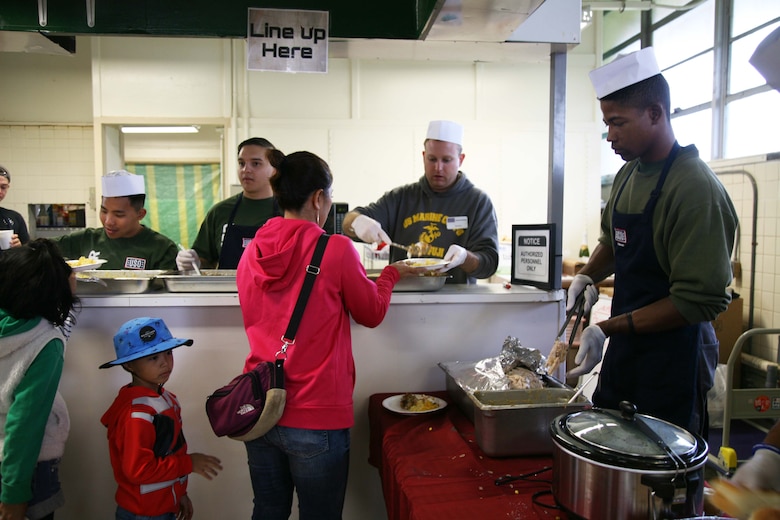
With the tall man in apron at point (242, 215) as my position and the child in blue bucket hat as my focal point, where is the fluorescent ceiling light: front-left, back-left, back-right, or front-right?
back-right

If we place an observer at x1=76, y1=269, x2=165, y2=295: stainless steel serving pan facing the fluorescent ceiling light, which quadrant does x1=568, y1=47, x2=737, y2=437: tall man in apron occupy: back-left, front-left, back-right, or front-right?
back-right

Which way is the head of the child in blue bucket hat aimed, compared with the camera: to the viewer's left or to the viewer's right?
to the viewer's right

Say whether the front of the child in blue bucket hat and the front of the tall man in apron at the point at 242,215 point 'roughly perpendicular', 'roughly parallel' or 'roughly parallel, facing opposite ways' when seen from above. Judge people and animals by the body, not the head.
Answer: roughly perpendicular

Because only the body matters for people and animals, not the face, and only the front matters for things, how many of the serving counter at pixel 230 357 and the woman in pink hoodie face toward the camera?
1

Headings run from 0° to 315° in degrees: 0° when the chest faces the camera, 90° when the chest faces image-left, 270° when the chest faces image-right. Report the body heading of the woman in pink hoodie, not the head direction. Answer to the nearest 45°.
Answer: approximately 225°

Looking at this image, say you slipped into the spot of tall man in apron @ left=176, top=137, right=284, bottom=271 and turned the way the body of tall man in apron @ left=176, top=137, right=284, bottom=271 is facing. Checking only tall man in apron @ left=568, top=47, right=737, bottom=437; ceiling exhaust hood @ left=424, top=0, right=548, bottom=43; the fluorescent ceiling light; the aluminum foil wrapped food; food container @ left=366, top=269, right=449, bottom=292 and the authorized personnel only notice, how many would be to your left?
5

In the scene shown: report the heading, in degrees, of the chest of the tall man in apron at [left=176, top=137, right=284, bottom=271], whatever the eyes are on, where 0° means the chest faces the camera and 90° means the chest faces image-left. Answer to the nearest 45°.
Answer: approximately 45°

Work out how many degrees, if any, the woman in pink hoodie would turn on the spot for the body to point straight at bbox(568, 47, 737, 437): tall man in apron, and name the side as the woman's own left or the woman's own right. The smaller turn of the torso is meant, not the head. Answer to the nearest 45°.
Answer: approximately 45° to the woman's own right

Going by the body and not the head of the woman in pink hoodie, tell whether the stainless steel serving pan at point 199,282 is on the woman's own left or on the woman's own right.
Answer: on the woman's own left

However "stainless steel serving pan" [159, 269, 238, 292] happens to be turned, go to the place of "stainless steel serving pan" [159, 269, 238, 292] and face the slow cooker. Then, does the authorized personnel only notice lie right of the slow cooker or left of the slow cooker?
left
